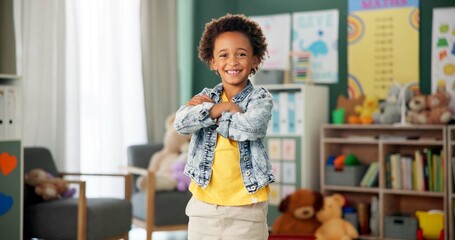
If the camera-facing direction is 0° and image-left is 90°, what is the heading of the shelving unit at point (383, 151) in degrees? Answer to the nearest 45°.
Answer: approximately 0°

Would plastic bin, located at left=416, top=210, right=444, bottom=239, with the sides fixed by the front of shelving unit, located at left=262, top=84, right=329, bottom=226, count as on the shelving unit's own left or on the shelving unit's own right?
on the shelving unit's own left

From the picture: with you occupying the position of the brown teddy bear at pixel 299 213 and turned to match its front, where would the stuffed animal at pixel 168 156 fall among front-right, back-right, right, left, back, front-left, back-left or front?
back-right

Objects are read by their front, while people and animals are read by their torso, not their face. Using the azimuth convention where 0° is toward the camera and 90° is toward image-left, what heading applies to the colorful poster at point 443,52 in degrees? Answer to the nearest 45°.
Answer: approximately 0°

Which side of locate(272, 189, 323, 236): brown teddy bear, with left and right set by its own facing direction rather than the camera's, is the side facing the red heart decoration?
right

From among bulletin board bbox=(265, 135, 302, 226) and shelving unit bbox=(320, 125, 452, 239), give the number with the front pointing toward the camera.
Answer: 2
